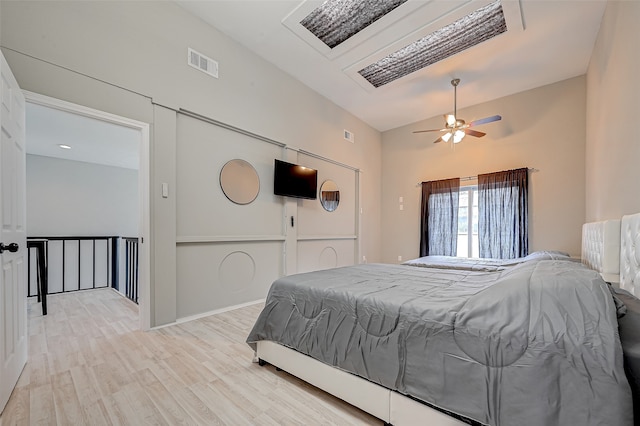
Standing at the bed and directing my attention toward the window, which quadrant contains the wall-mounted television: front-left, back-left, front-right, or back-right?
front-left

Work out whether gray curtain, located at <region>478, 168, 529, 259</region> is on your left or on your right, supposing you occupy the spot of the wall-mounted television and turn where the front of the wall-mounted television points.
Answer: on your left

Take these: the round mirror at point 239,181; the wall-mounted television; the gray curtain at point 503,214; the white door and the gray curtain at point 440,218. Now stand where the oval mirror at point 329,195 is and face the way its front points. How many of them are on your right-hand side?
3

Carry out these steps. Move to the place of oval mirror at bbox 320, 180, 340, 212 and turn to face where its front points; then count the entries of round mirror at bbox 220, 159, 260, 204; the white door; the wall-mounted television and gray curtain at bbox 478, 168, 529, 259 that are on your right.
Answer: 3

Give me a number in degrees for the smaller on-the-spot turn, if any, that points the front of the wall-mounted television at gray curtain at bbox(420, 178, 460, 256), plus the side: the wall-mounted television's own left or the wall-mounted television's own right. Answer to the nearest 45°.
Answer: approximately 45° to the wall-mounted television's own left

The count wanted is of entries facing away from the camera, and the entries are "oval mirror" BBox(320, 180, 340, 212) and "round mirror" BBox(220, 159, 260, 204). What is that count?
0

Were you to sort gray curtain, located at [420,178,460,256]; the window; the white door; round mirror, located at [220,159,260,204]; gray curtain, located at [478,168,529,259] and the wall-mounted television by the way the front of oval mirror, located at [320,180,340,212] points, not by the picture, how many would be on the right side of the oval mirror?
3

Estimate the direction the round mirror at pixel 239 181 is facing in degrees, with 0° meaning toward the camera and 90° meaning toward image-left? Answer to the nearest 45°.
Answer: approximately 315°

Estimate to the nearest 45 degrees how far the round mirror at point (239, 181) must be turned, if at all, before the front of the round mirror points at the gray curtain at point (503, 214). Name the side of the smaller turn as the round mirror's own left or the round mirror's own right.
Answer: approximately 45° to the round mirror's own left

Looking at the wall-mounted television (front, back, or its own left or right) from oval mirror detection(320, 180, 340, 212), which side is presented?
left

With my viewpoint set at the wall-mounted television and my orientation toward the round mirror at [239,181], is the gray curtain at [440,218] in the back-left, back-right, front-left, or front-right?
back-left

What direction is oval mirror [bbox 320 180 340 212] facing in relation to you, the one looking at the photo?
facing the viewer and to the right of the viewer

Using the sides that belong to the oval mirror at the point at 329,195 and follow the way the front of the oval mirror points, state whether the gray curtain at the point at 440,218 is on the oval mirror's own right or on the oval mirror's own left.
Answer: on the oval mirror's own left

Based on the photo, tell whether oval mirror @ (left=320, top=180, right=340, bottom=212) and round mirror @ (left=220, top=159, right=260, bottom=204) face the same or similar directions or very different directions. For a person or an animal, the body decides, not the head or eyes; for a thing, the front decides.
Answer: same or similar directions

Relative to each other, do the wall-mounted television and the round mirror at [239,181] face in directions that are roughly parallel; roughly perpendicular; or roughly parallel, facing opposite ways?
roughly parallel

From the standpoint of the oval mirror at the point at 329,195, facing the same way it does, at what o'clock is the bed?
The bed is roughly at 1 o'clock from the oval mirror.

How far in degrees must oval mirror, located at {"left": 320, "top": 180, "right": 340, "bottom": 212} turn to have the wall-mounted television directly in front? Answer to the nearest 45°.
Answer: approximately 90° to its right

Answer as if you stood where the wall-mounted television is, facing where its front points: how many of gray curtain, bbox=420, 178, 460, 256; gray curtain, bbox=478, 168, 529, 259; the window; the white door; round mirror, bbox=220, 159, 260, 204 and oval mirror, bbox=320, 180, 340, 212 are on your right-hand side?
2

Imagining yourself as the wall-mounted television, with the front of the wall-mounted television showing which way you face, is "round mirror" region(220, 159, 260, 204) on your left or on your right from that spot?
on your right
